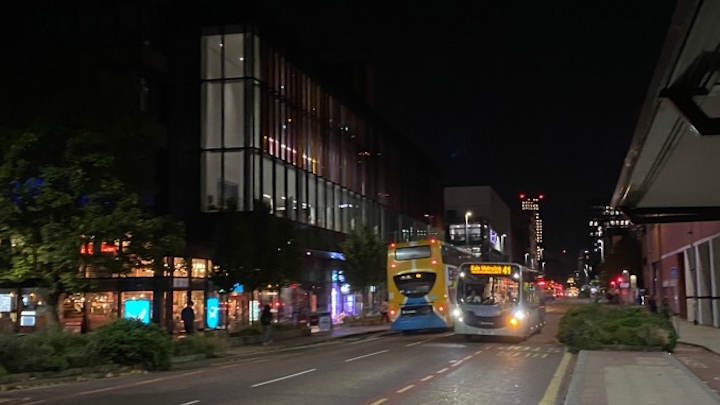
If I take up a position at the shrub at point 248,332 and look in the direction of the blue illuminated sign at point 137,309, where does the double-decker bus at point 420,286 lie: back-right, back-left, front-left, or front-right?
back-right

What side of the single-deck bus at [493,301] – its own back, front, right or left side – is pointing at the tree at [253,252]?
right

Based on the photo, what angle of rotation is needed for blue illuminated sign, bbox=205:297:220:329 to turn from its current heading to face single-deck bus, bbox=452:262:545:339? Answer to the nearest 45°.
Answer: approximately 45° to its left

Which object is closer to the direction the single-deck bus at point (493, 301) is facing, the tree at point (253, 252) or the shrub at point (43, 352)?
the shrub

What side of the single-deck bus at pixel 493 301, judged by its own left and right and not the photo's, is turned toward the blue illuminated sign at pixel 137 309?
right

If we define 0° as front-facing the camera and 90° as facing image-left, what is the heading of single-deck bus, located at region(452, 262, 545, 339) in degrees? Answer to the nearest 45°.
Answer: approximately 0°

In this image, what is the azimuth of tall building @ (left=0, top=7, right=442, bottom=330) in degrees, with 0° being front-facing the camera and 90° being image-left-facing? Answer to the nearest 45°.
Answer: approximately 315°
